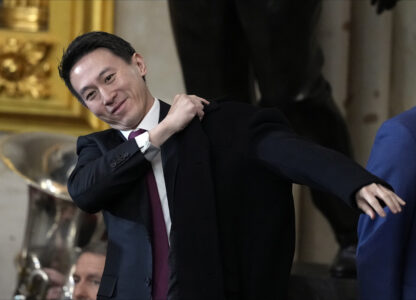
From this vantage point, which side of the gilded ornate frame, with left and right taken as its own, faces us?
front

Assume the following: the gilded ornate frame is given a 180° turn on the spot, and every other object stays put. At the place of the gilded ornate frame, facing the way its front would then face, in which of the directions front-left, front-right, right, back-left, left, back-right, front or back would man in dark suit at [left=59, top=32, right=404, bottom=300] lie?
back

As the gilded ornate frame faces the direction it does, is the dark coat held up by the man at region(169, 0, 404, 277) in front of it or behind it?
in front
